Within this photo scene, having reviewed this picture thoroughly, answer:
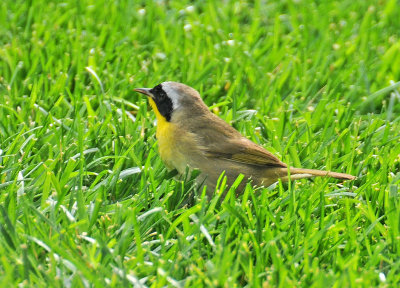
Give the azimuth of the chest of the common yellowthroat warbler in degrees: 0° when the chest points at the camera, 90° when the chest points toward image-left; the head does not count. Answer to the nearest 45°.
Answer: approximately 90°
